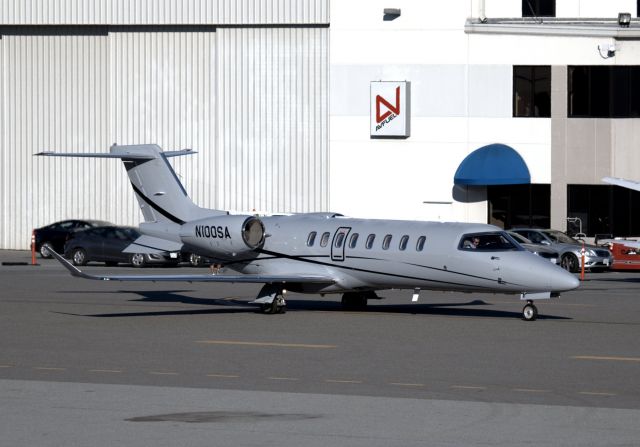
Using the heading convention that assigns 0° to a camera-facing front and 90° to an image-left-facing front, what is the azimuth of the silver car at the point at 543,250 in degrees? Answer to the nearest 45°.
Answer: approximately 315°

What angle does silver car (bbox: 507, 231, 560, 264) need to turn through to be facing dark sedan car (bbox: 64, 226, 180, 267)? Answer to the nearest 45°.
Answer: approximately 135° to its right

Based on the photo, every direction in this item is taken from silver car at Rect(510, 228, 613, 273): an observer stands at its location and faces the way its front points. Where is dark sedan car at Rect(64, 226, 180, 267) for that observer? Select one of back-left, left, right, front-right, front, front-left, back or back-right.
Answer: back-right
